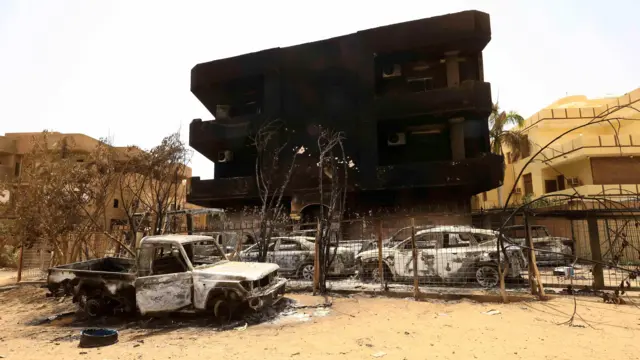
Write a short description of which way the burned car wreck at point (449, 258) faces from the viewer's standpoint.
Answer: facing to the left of the viewer

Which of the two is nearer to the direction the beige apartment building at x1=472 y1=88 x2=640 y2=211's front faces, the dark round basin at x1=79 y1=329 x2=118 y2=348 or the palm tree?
the dark round basin

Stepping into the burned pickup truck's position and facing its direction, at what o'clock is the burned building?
The burned building is roughly at 9 o'clock from the burned pickup truck.

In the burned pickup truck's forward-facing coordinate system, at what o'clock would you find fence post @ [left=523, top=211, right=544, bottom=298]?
The fence post is roughly at 11 o'clock from the burned pickup truck.

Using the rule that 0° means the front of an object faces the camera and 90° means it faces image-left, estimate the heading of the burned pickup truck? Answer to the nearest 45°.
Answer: approximately 315°

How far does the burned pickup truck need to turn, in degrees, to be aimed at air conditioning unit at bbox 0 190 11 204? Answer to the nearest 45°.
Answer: approximately 180°

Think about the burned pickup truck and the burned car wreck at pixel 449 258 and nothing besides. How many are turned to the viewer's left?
1

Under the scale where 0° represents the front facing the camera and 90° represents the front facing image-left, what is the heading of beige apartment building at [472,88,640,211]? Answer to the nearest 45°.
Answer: approximately 45°

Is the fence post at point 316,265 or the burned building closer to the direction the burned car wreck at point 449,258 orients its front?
the fence post

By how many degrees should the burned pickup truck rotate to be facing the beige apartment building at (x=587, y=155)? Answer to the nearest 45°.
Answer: approximately 45° to its left

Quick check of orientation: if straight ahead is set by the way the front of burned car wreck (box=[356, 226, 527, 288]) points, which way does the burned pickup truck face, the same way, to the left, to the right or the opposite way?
the opposite way
